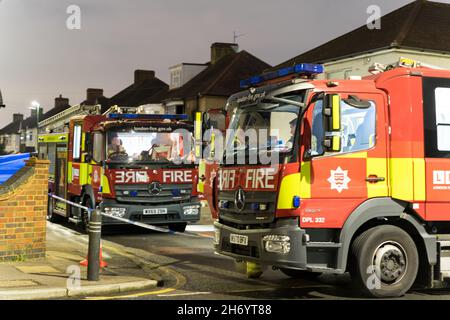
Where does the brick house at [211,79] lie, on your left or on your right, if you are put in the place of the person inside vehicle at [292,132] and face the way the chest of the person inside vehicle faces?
on your right

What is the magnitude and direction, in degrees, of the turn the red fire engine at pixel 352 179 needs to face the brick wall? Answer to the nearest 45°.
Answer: approximately 45° to its right

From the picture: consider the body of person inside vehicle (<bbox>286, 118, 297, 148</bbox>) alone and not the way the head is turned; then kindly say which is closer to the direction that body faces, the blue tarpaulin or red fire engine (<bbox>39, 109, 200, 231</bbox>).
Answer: the blue tarpaulin

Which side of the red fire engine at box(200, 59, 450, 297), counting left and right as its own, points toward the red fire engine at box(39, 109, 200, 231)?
right

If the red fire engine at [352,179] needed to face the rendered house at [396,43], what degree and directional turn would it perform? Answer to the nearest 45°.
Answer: approximately 135° to its right

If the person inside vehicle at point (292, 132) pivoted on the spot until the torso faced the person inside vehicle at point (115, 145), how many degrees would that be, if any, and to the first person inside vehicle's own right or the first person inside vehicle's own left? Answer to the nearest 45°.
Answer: approximately 90° to the first person inside vehicle's own right

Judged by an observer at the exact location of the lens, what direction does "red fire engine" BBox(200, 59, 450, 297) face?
facing the viewer and to the left of the viewer

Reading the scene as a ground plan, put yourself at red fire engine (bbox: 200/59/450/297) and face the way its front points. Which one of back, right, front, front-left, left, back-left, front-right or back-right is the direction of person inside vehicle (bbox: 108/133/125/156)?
right

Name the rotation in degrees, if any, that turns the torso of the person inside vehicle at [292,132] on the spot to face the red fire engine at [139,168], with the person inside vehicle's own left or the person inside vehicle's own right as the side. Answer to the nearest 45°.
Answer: approximately 90° to the person inside vehicle's own right
